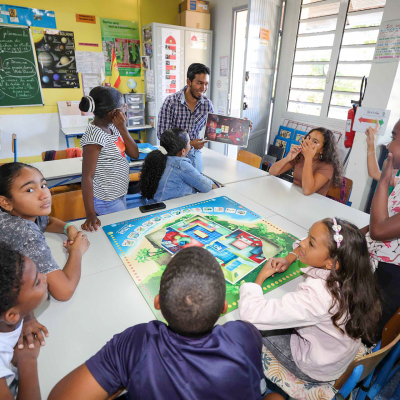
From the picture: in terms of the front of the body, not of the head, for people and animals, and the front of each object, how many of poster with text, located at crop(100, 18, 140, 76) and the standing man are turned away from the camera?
0

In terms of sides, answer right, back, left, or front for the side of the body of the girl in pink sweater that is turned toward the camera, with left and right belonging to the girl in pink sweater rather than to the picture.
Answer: left

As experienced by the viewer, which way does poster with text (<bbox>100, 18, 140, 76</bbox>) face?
facing the viewer

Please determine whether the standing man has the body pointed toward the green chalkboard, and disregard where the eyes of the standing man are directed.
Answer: no

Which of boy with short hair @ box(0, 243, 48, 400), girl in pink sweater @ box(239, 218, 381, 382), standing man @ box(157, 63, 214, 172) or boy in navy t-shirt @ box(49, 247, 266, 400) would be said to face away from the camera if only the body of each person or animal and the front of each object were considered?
the boy in navy t-shirt

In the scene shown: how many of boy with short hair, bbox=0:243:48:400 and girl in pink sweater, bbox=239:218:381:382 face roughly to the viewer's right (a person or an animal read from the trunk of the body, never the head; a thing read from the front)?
1

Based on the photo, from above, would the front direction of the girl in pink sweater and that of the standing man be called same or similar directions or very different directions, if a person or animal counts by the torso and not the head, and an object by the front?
very different directions

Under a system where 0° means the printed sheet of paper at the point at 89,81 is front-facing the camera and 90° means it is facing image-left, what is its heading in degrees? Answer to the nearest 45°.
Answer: approximately 0°

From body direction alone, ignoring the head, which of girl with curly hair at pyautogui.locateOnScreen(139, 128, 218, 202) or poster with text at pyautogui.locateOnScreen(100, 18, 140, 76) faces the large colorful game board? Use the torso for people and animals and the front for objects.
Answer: the poster with text

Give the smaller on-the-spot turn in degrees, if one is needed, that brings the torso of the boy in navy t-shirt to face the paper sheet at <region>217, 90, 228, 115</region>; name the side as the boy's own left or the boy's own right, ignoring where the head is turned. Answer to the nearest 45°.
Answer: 0° — they already face it

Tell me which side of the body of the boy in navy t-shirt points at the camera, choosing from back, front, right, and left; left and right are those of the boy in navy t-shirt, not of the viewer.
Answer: back

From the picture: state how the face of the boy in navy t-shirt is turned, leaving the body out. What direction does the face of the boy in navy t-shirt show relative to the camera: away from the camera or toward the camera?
away from the camera

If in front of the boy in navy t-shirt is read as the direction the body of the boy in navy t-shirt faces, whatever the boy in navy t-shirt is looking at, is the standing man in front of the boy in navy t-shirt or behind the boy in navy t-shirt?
in front

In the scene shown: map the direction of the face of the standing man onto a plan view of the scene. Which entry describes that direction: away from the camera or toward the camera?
toward the camera

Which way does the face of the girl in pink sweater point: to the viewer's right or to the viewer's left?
to the viewer's left

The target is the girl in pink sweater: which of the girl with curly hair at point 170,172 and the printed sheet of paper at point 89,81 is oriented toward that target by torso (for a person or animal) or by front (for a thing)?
the printed sheet of paper

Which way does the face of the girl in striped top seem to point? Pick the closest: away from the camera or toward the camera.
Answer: away from the camera

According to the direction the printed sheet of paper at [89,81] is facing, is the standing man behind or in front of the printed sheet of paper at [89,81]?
in front

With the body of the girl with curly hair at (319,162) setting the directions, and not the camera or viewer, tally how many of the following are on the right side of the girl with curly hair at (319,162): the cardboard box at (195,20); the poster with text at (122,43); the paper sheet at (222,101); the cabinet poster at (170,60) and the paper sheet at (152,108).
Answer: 5
